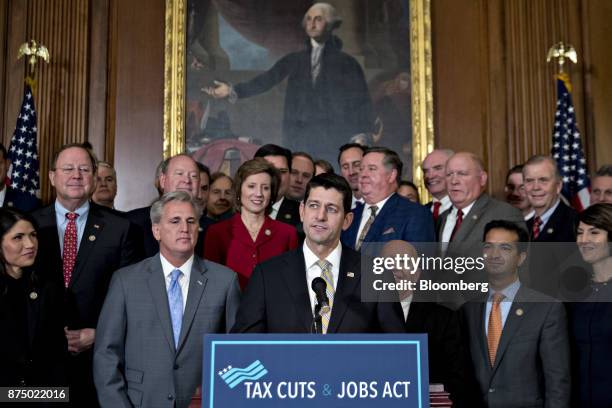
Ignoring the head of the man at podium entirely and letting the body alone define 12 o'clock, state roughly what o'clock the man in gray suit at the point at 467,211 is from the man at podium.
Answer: The man in gray suit is roughly at 7 o'clock from the man at podium.

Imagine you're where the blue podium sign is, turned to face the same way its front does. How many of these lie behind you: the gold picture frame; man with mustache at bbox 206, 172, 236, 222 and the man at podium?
3

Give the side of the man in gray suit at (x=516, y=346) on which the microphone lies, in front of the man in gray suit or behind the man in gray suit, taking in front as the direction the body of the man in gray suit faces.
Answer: in front

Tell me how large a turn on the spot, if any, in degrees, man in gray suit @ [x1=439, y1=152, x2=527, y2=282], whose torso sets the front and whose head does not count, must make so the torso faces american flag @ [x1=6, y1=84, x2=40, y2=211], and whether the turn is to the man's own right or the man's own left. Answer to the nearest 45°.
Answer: approximately 45° to the man's own right

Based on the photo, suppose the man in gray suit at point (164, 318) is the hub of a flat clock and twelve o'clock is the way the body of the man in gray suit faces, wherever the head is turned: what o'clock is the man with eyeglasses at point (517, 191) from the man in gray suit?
The man with eyeglasses is roughly at 8 o'clock from the man in gray suit.

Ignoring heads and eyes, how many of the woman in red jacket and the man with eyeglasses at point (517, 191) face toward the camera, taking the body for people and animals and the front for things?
2

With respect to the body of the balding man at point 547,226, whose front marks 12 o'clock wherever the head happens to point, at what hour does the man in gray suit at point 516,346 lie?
The man in gray suit is roughly at 11 o'clock from the balding man.

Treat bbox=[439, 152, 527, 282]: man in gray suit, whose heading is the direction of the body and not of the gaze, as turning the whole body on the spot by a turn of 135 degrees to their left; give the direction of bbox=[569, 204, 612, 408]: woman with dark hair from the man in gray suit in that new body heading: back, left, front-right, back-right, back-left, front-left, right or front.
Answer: front-right

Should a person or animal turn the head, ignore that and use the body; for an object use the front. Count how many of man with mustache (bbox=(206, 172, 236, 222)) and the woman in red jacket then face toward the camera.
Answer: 2
